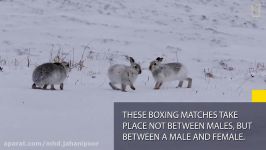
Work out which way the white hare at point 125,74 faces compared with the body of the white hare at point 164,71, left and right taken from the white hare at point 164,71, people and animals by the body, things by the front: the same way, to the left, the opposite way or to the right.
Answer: the opposite way

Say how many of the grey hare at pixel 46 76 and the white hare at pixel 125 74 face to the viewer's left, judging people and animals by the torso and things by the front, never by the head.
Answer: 0

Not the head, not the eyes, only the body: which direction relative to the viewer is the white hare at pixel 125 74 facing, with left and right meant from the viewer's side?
facing to the right of the viewer

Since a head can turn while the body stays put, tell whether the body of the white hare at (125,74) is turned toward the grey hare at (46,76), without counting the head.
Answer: no

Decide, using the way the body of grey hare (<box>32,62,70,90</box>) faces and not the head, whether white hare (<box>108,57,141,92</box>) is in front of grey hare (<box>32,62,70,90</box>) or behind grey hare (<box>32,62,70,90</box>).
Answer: in front

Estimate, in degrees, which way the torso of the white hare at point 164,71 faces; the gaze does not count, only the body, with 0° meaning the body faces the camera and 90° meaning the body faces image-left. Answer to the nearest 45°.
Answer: approximately 90°

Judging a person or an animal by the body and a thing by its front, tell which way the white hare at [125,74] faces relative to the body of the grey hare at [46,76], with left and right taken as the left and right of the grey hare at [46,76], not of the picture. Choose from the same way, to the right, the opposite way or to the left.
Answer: the same way

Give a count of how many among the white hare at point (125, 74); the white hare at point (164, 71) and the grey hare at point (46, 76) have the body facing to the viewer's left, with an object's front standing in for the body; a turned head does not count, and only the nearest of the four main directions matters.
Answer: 1

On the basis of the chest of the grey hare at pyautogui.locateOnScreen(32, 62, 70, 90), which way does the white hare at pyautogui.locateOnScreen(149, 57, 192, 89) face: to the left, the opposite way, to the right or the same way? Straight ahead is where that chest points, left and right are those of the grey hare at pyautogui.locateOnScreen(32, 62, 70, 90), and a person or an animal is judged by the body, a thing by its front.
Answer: the opposite way

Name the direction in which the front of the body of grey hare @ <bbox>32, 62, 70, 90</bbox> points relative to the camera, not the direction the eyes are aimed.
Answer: to the viewer's right
